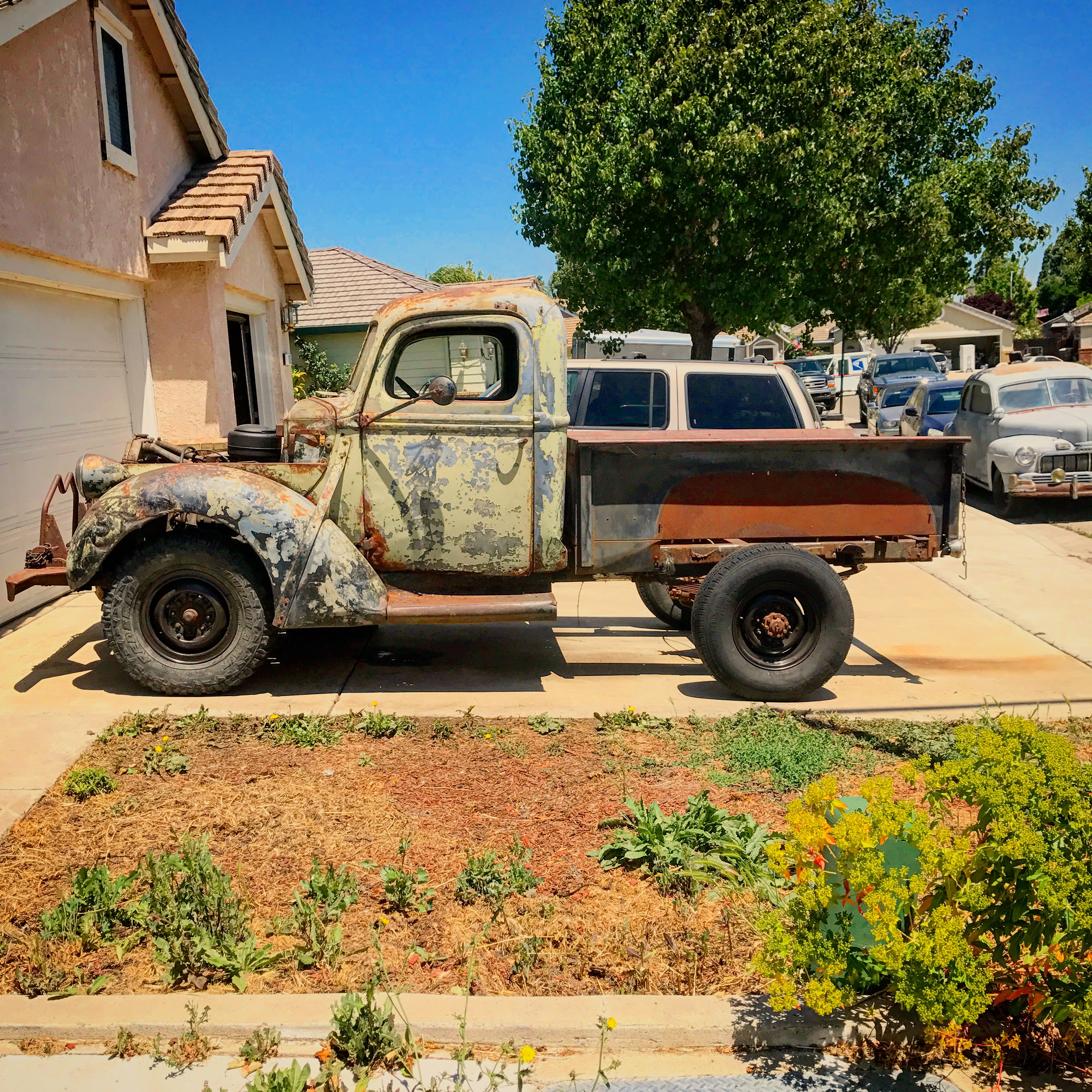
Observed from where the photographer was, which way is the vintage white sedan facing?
facing the viewer and to the right of the viewer

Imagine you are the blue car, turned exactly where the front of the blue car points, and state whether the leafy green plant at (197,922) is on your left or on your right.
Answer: on your right

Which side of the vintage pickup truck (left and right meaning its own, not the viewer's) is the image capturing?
left

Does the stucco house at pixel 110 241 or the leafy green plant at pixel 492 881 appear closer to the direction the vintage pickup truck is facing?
the stucco house

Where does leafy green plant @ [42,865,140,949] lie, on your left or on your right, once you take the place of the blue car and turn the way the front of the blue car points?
on your right

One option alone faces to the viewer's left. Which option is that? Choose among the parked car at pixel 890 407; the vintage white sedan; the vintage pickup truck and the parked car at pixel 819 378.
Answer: the vintage pickup truck

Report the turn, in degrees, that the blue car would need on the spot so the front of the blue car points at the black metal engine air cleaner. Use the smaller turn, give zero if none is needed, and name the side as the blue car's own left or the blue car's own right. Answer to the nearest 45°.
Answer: approximately 45° to the blue car's own right

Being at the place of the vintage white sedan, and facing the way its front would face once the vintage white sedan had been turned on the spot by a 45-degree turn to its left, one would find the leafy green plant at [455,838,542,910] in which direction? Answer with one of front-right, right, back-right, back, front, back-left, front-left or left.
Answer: right

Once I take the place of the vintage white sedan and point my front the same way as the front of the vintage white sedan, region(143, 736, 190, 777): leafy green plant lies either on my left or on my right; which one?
on my right

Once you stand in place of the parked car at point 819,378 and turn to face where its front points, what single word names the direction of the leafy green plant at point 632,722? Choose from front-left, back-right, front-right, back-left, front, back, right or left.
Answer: front-right

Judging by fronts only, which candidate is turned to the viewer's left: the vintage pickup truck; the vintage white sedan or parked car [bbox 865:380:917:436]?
the vintage pickup truck

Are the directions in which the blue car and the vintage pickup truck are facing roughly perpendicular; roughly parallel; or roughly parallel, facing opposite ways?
roughly perpendicular

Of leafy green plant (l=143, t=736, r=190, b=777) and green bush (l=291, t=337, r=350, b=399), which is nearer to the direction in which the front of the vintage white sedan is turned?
the leafy green plant
